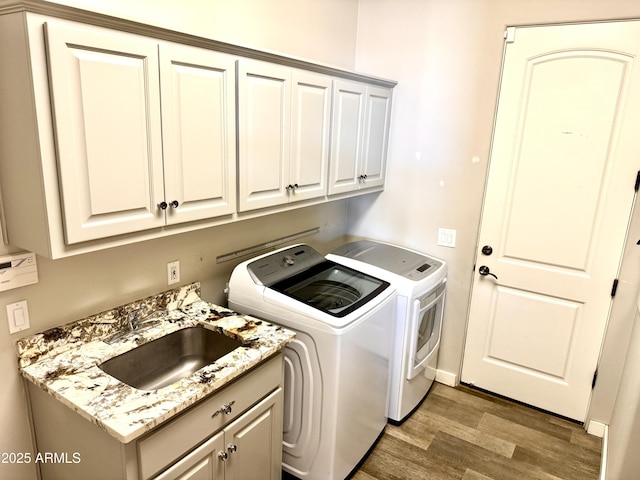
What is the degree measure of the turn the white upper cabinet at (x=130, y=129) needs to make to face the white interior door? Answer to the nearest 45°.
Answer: approximately 45° to its left

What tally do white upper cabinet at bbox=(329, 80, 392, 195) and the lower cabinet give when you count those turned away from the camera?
0

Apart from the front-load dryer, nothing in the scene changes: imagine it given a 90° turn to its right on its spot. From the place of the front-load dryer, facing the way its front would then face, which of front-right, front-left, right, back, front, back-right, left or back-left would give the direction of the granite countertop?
front

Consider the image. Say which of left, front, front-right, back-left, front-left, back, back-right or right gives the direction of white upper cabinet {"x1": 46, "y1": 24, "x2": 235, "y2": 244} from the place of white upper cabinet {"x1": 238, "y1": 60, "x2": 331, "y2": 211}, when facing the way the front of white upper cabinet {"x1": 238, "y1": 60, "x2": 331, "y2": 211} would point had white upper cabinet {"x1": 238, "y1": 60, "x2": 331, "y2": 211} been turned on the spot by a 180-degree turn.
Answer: left

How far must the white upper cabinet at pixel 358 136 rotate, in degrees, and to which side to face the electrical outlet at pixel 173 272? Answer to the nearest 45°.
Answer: approximately 90° to its right

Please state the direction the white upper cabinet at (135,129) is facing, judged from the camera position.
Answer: facing the viewer and to the right of the viewer

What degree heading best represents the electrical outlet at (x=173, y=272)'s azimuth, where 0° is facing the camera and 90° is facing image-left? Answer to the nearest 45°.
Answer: approximately 315°

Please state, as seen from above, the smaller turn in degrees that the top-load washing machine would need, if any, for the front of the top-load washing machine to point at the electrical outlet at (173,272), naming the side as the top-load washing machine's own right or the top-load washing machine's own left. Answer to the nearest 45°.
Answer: approximately 135° to the top-load washing machine's own right

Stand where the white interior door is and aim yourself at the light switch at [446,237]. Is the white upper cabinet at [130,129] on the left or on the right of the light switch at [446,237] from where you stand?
left

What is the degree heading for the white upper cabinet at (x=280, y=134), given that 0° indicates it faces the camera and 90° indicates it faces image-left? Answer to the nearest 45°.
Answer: approximately 315°
